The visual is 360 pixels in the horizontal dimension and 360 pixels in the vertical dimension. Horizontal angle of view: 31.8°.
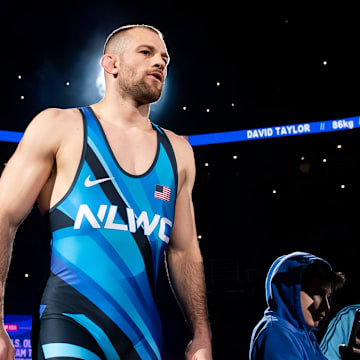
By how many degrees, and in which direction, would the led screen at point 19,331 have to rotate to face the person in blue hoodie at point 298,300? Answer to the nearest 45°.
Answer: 0° — it already faces them

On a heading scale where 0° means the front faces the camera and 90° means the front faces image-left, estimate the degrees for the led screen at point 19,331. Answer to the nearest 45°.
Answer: approximately 0°
